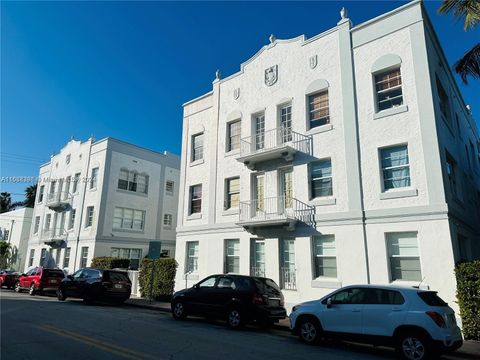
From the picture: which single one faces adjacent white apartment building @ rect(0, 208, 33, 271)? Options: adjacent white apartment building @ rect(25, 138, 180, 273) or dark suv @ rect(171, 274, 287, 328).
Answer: the dark suv

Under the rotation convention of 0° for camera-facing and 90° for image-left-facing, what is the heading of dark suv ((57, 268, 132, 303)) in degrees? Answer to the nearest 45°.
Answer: approximately 135°

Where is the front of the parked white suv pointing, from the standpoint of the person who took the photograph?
facing away from the viewer and to the left of the viewer

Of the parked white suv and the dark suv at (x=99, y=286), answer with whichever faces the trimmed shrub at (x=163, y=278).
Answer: the parked white suv

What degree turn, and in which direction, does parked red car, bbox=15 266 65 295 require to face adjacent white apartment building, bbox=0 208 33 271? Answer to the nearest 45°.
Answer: approximately 45° to its right

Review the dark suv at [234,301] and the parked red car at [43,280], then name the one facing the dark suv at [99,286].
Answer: the dark suv at [234,301]

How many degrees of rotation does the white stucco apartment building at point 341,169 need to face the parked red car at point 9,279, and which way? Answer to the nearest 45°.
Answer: approximately 45° to its right

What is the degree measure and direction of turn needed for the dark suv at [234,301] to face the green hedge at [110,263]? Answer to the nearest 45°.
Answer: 0° — it already faces it

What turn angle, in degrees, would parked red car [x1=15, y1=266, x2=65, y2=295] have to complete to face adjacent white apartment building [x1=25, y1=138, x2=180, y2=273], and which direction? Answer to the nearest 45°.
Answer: approximately 90° to its right

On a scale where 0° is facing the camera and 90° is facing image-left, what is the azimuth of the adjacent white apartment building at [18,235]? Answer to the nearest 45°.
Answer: approximately 45°

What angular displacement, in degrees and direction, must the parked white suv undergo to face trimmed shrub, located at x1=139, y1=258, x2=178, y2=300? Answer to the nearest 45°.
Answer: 0° — it already faces it

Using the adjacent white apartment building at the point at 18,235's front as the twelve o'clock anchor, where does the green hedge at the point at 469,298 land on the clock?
The green hedge is roughly at 10 o'clock from the adjacent white apartment building.
